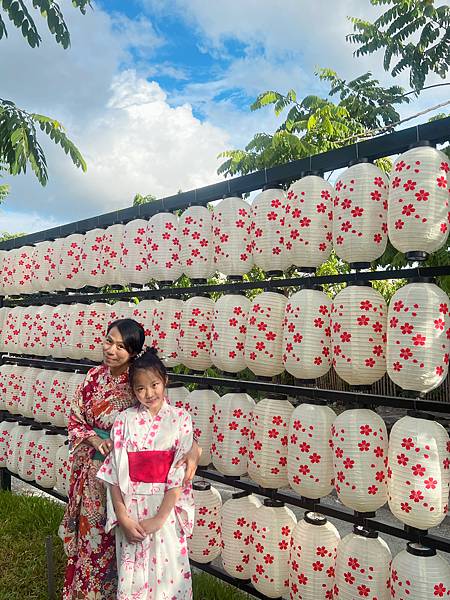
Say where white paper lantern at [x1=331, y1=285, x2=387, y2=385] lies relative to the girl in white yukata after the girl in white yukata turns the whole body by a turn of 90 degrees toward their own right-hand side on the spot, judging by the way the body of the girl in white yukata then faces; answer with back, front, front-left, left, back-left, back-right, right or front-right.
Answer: back

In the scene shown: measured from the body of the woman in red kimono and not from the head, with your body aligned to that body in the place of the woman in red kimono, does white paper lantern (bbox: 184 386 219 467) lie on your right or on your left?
on your left

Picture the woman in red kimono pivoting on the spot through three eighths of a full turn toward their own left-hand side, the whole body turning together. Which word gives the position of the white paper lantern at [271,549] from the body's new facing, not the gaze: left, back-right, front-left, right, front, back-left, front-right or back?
right

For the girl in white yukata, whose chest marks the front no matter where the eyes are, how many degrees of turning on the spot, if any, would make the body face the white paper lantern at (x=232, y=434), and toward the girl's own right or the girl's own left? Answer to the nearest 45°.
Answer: approximately 135° to the girl's own left

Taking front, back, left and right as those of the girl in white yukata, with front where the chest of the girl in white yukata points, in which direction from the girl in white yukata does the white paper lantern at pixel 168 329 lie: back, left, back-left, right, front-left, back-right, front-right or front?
back

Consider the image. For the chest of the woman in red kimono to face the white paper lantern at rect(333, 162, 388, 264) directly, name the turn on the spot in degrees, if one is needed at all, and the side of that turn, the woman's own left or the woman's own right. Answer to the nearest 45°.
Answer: approximately 45° to the woman's own left

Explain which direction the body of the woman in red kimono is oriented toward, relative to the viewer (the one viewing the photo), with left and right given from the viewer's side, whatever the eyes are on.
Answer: facing the viewer and to the right of the viewer

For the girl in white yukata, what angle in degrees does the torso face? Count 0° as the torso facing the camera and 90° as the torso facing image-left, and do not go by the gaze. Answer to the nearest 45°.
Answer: approximately 0°

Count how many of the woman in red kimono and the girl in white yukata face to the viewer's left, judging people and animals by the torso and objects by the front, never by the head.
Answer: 0

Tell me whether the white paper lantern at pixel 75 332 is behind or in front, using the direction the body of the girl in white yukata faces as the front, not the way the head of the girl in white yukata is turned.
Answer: behind

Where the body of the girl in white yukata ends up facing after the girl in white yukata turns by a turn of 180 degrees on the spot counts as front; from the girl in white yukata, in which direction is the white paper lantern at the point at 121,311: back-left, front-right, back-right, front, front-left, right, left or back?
front
